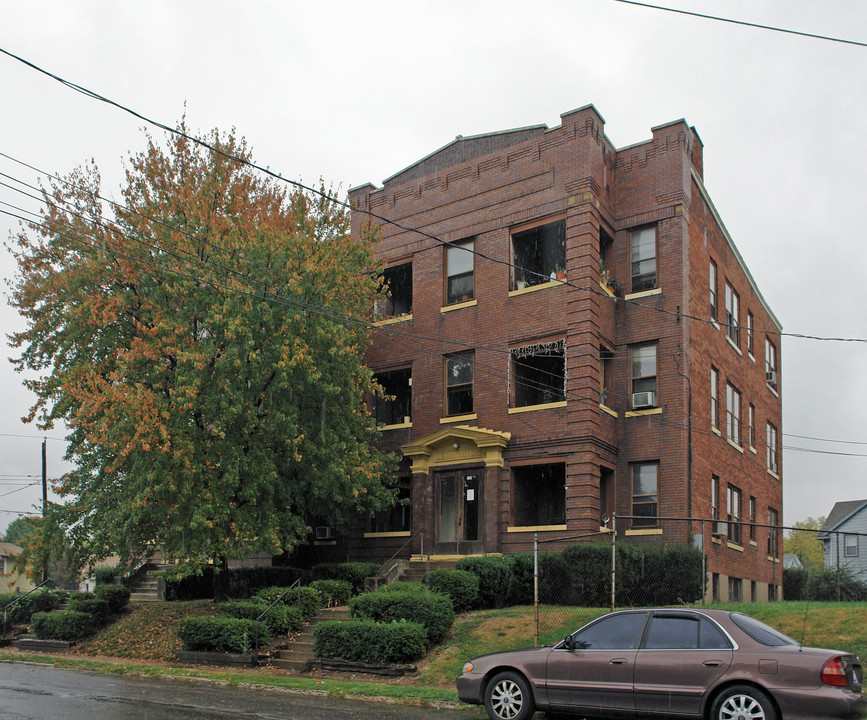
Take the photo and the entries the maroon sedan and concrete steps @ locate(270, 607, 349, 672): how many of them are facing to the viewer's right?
0

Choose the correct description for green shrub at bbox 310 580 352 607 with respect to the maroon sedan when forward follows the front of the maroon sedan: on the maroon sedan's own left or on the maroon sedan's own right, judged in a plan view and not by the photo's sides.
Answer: on the maroon sedan's own right

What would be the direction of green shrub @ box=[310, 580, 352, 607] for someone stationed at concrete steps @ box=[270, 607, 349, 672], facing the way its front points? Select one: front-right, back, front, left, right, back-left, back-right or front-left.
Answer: back-right

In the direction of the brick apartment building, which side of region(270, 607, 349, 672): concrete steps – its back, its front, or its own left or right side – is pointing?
back

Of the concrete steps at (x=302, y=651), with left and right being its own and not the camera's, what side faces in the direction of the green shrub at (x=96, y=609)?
right

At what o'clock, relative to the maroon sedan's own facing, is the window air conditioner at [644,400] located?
The window air conditioner is roughly at 3 o'clock from the maroon sedan.

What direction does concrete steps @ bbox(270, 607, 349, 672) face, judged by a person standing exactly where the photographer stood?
facing the viewer and to the left of the viewer

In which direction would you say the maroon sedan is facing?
to the viewer's left
